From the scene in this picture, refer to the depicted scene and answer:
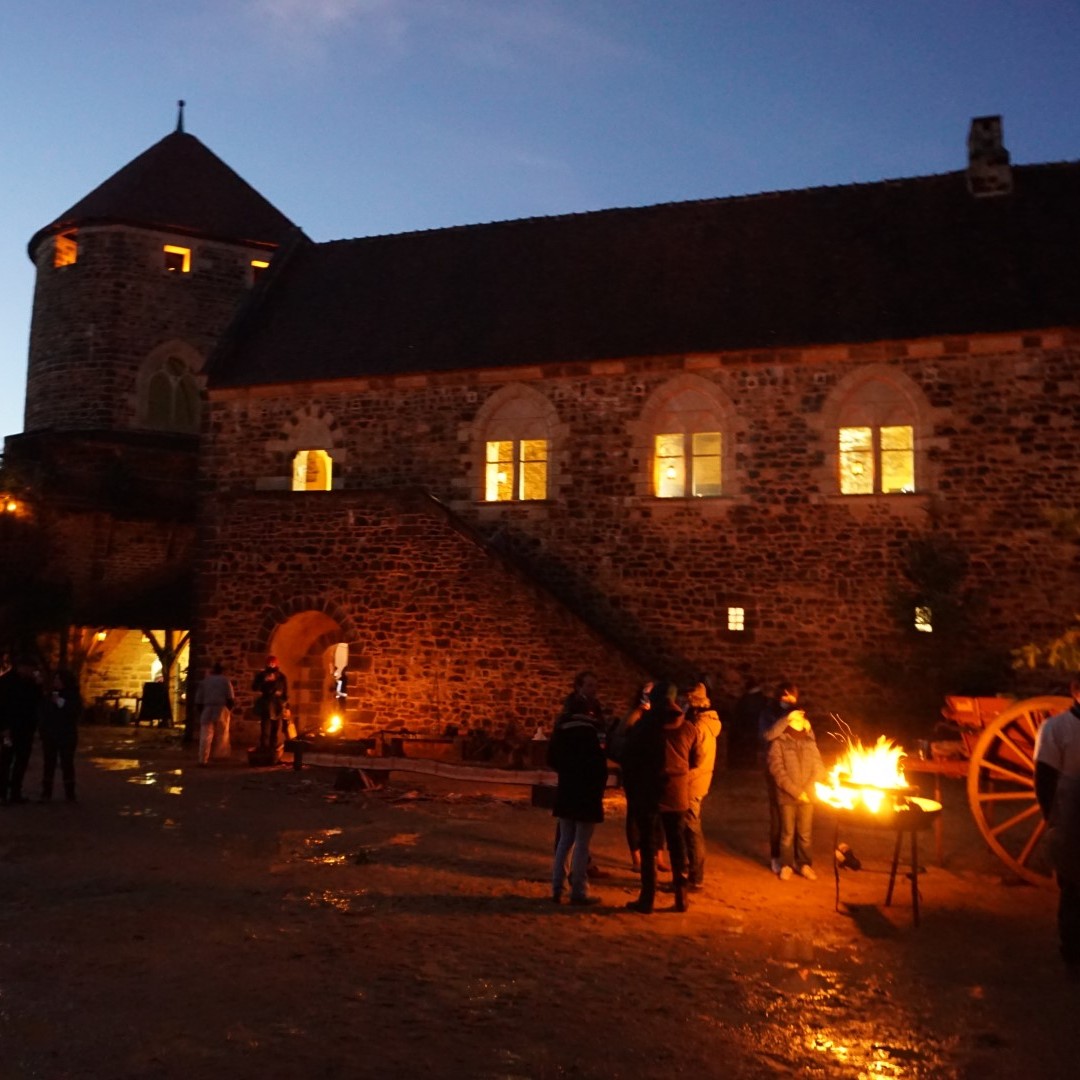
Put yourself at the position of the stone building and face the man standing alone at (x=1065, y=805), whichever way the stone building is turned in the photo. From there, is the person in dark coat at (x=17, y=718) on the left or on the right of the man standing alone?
right

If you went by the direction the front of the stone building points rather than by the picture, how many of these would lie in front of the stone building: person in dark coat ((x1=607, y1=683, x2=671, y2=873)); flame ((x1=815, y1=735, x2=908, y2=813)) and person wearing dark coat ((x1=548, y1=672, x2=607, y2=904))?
3

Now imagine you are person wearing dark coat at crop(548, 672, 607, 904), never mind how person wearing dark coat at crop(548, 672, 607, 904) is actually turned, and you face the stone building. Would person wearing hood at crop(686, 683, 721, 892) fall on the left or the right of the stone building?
right

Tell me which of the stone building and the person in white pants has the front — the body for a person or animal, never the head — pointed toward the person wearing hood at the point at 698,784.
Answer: the stone building

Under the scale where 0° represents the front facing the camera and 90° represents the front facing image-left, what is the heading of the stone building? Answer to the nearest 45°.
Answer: approximately 0°

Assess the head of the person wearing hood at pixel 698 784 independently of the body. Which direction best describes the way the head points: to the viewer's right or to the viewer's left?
to the viewer's left

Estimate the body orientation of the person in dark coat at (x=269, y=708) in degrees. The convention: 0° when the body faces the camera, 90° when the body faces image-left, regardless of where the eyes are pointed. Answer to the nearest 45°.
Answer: approximately 0°

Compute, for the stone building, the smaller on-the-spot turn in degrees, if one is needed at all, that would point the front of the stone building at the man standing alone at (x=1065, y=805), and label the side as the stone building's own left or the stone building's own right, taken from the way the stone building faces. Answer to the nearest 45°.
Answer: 0° — it already faces them

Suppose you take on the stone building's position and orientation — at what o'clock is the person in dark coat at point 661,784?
The person in dark coat is roughly at 12 o'clock from the stone building.
